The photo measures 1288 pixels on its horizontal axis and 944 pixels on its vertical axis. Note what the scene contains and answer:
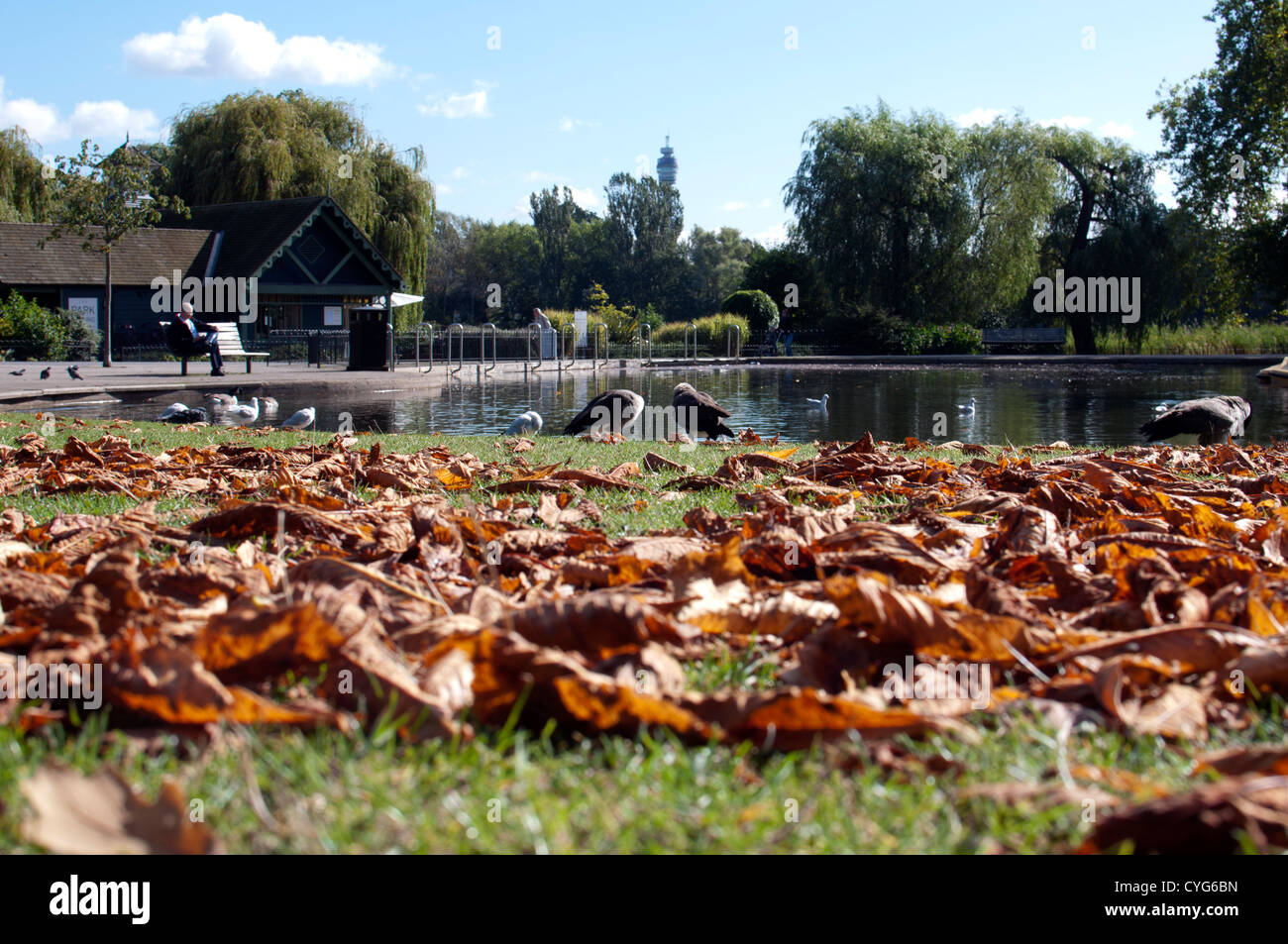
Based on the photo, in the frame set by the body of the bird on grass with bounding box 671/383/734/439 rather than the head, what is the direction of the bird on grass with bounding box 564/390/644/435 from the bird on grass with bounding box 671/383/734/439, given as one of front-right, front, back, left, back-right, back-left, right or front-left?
front-left

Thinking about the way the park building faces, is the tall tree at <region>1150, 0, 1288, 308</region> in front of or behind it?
in front

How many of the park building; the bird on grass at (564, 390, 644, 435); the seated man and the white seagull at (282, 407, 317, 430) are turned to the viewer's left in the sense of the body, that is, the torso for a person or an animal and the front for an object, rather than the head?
0

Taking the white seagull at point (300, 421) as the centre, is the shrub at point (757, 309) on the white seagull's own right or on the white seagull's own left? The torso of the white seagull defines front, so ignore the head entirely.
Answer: on the white seagull's own left

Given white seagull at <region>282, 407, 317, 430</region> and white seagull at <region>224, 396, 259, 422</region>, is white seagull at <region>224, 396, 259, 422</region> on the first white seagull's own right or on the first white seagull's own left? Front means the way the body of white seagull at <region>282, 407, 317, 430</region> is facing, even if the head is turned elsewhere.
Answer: on the first white seagull's own left

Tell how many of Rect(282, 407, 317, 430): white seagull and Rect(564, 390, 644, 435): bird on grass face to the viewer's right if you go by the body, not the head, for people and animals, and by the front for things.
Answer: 2

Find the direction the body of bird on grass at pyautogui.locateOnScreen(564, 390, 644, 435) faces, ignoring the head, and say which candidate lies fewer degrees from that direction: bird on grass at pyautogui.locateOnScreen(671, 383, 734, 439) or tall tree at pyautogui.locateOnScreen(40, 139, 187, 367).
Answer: the bird on grass

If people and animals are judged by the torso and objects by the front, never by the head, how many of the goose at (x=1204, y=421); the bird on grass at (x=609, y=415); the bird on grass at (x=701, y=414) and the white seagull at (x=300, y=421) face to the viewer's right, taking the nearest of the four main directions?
3
